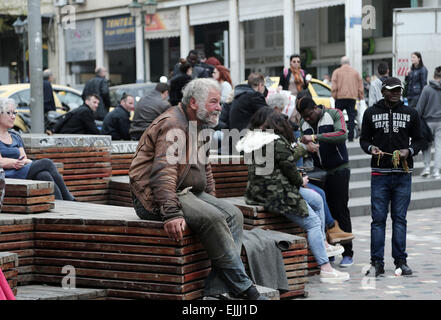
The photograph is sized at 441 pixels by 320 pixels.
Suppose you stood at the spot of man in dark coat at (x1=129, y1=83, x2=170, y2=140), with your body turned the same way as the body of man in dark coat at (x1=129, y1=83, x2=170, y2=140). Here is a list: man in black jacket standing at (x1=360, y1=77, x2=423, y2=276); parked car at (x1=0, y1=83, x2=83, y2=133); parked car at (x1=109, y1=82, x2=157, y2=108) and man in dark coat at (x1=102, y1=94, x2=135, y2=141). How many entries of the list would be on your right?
1

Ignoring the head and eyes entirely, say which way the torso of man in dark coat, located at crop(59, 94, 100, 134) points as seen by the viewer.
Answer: to the viewer's right

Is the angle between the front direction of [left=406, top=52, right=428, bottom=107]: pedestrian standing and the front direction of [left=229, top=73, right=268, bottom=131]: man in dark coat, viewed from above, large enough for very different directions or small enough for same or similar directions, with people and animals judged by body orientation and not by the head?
very different directions

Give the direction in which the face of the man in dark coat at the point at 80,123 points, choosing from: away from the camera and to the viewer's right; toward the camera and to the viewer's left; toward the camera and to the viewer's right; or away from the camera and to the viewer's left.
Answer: toward the camera and to the viewer's right

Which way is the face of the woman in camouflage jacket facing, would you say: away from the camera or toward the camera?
away from the camera

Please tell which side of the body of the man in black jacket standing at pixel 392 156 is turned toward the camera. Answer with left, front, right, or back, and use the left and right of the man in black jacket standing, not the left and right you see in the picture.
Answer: front
